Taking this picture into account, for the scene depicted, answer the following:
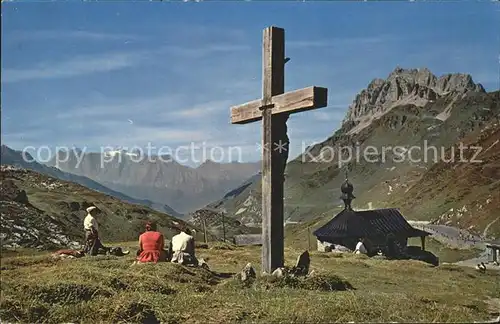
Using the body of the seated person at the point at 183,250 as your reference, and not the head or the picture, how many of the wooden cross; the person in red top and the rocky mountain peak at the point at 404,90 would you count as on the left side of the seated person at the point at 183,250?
1

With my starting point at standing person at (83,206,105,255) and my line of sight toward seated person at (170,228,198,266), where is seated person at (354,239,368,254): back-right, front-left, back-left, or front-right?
front-left

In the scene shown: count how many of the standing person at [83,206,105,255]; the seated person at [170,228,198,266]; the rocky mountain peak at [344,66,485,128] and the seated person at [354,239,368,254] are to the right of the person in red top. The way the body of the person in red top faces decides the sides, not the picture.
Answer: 3

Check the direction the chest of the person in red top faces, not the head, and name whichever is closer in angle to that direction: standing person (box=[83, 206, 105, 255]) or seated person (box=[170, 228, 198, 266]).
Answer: the standing person

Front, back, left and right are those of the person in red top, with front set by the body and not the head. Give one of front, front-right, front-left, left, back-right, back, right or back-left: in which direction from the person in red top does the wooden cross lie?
back-right

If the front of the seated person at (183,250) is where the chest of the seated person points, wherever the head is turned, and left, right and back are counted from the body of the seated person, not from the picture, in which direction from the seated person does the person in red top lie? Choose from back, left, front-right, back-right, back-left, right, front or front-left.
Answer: left

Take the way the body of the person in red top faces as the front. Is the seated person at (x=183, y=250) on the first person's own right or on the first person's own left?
on the first person's own right

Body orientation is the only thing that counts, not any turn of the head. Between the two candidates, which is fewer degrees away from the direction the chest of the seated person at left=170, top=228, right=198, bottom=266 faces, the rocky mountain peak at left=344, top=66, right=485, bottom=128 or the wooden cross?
the rocky mountain peak

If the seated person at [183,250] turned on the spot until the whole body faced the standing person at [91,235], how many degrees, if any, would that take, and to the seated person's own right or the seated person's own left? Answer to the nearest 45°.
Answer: approximately 45° to the seated person's own left

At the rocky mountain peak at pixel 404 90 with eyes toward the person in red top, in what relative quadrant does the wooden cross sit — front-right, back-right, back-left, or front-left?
front-left

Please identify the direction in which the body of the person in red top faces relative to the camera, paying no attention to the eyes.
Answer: away from the camera

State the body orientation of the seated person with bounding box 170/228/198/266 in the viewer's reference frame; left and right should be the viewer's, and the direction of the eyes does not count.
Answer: facing away from the viewer
